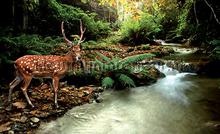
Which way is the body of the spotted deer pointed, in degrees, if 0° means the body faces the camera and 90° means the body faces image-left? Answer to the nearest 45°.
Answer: approximately 270°

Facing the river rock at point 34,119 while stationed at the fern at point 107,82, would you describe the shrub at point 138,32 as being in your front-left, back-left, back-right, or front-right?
back-right

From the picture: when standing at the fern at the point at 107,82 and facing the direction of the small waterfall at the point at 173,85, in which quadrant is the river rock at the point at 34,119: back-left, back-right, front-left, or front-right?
back-right

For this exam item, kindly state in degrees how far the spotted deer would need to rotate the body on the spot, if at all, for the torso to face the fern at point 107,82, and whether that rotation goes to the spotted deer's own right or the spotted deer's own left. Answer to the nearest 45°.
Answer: approximately 45° to the spotted deer's own left

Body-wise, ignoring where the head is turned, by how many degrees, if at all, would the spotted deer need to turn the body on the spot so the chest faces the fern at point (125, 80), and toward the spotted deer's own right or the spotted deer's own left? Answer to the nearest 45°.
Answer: approximately 45° to the spotted deer's own left

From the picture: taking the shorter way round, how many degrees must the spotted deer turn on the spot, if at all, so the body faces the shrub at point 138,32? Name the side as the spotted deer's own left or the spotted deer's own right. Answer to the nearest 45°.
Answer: approximately 45° to the spotted deer's own left

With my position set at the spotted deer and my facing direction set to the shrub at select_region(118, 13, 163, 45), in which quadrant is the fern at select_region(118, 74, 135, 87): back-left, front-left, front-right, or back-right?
front-right

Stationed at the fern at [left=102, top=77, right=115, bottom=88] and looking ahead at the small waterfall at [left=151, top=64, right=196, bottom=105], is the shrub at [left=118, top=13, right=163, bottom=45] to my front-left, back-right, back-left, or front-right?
front-left

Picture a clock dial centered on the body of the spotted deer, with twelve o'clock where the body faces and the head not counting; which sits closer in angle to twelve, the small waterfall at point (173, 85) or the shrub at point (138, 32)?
the small waterfall

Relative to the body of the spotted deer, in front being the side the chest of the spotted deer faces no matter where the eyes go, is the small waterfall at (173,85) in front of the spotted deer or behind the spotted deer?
in front
